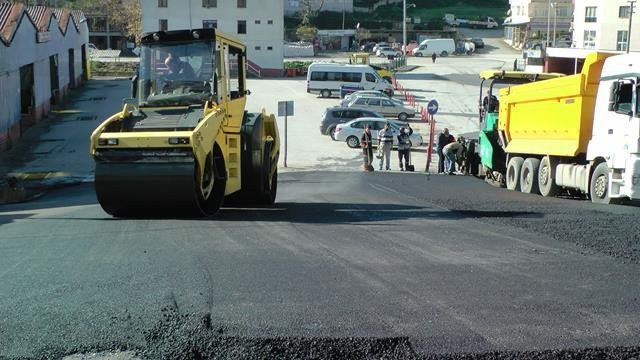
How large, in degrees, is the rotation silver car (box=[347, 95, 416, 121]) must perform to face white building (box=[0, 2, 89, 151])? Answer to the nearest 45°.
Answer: approximately 135° to its right

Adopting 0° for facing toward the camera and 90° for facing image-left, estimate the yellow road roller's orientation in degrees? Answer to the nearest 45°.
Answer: approximately 45°

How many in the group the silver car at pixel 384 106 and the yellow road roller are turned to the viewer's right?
1

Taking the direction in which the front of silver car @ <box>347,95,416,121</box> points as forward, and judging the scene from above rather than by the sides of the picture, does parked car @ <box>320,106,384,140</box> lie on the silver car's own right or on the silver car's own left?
on the silver car's own right

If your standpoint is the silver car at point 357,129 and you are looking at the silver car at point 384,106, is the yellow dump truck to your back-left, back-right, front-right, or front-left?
back-right

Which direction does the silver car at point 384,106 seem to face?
to the viewer's right

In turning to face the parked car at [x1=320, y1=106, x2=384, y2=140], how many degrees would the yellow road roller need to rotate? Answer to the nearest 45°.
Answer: approximately 135° to its right
